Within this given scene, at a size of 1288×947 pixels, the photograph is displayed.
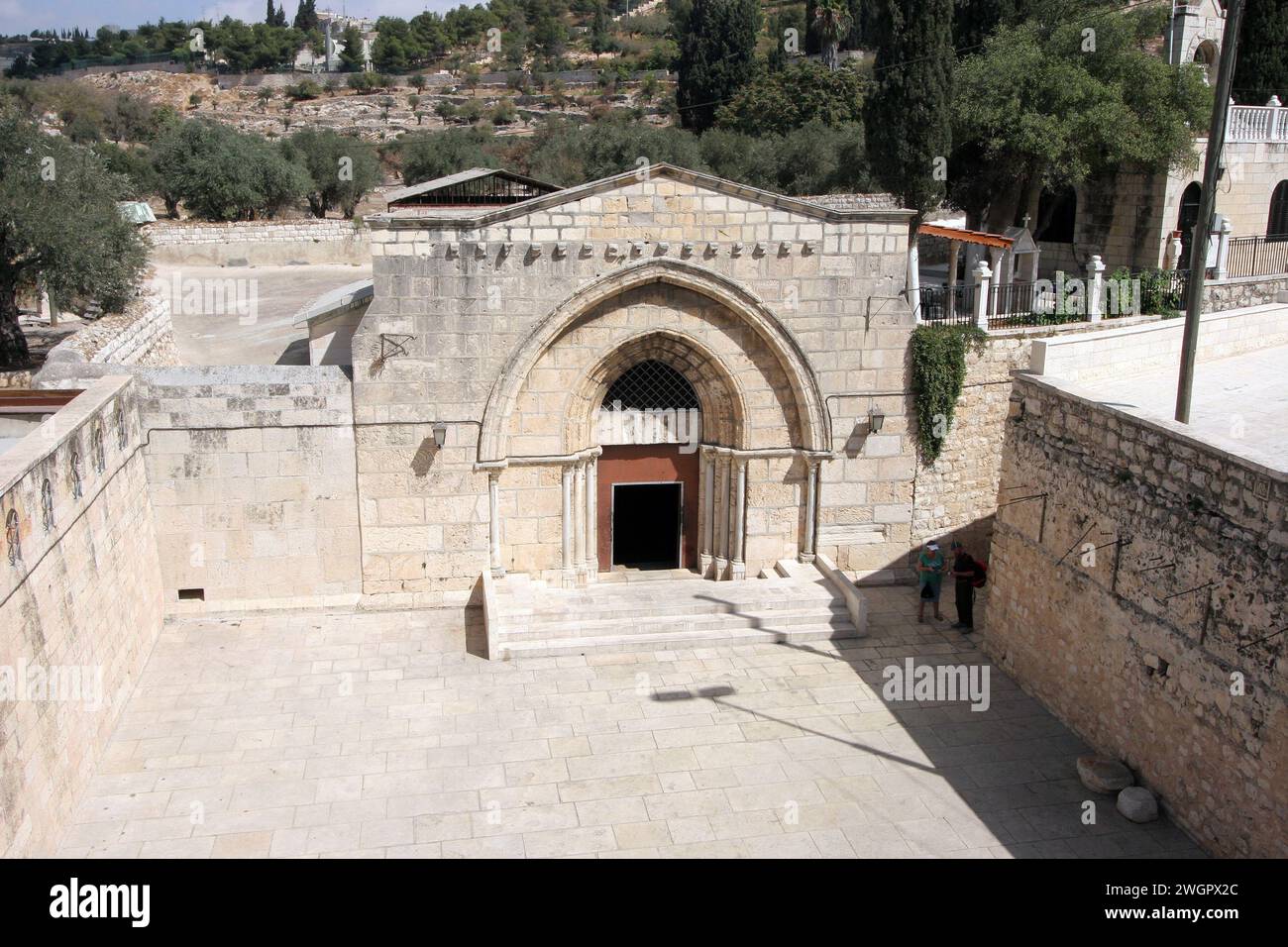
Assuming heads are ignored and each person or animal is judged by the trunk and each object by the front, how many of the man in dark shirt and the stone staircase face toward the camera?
1

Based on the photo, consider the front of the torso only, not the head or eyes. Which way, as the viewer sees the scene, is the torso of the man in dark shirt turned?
to the viewer's left

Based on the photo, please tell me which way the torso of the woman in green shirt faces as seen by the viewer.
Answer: toward the camera

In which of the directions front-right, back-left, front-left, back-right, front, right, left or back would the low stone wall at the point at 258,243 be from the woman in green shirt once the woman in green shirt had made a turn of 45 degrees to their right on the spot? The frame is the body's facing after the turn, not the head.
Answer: right

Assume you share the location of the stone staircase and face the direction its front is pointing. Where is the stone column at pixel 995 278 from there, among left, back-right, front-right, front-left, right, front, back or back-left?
back-left

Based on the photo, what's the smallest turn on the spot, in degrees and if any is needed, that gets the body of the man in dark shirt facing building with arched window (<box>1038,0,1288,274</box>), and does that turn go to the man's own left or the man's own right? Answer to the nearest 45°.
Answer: approximately 90° to the man's own right

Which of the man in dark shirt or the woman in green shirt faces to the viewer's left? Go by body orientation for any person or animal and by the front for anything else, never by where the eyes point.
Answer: the man in dark shirt

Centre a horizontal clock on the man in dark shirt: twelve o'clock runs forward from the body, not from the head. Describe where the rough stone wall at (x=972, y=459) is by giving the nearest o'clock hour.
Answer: The rough stone wall is roughly at 3 o'clock from the man in dark shirt.

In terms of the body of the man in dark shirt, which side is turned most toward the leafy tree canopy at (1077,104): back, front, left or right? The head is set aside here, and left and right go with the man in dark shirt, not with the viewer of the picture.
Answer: right

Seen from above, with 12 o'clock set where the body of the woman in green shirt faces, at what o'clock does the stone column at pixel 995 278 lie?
The stone column is roughly at 6 o'clock from the woman in green shirt.

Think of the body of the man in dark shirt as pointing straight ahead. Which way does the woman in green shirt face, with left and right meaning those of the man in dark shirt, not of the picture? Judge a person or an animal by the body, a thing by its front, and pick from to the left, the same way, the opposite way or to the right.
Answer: to the left

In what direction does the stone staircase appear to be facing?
toward the camera

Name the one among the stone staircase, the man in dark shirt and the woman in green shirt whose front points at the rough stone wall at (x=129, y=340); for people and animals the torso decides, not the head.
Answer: the man in dark shirt
